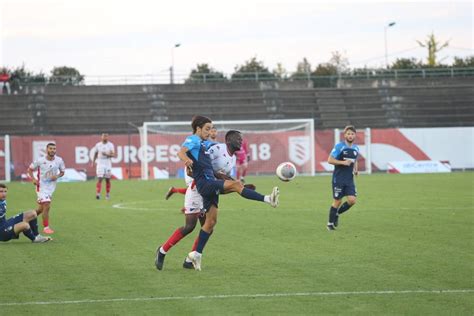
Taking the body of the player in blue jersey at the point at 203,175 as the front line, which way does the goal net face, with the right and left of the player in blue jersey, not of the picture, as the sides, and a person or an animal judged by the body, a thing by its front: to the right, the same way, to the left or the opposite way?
to the right

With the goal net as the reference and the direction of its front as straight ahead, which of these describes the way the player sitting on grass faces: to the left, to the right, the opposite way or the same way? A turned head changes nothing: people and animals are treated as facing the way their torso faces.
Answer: to the left

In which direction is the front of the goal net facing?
toward the camera

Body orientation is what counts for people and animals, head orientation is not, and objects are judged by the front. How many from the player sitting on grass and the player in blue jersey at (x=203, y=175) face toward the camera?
0

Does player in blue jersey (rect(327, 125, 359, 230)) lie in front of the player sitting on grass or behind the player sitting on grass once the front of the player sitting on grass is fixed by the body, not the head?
in front

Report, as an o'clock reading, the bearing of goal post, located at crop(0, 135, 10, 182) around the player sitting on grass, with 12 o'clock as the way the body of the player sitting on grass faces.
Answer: The goal post is roughly at 9 o'clock from the player sitting on grass.

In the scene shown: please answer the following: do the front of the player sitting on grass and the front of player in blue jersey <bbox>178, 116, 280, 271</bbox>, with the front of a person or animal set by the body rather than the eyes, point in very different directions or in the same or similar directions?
same or similar directions

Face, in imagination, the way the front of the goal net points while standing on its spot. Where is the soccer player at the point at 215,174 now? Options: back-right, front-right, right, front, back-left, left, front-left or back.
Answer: front

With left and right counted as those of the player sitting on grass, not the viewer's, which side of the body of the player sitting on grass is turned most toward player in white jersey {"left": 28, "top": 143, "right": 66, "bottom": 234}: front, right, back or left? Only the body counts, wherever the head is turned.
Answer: left

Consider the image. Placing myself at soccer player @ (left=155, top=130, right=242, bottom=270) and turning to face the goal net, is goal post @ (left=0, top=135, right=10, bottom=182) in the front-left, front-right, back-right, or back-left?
front-left

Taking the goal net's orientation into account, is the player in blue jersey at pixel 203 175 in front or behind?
in front

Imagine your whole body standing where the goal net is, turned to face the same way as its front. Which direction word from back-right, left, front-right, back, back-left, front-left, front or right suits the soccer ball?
front

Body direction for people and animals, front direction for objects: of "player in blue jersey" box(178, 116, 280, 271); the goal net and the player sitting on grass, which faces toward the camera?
the goal net

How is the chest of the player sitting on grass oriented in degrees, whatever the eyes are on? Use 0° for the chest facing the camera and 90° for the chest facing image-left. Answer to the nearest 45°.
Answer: approximately 270°

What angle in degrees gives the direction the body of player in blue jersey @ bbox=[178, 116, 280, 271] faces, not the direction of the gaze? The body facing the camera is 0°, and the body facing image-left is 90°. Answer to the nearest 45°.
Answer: approximately 270°
